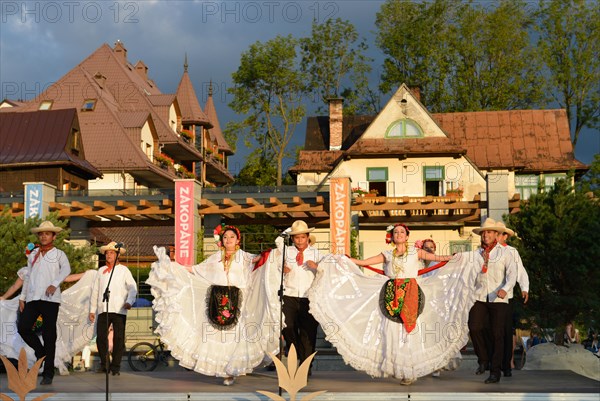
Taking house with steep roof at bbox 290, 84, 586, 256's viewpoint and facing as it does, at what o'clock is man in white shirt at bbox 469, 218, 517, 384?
The man in white shirt is roughly at 12 o'clock from the house with steep roof.

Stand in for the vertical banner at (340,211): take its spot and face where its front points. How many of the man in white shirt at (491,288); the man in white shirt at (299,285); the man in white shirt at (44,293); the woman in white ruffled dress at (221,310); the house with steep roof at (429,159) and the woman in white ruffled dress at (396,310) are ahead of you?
5

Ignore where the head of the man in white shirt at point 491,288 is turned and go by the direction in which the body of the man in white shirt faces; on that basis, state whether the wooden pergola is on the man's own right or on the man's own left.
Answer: on the man's own right

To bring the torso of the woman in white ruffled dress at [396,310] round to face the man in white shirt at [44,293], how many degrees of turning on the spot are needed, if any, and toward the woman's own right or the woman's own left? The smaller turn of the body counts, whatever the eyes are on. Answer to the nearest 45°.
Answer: approximately 90° to the woman's own right

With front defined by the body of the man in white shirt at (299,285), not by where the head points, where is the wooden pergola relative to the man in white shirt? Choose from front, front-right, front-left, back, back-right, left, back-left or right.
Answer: back

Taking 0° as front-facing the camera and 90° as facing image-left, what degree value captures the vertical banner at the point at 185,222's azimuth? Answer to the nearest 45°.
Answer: approximately 0°

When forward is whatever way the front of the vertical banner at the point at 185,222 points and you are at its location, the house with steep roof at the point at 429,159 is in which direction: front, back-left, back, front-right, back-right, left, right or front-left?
back-left

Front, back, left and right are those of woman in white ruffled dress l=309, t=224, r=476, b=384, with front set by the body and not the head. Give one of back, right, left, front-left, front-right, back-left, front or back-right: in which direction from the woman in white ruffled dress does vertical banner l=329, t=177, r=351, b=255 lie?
back
